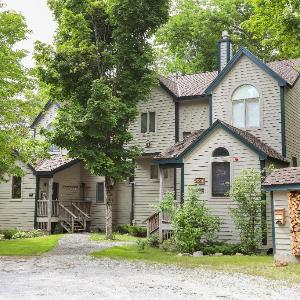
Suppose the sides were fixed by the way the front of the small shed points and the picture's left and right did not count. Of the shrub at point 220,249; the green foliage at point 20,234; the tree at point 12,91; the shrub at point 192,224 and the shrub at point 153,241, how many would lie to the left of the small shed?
0

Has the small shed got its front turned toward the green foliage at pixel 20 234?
no

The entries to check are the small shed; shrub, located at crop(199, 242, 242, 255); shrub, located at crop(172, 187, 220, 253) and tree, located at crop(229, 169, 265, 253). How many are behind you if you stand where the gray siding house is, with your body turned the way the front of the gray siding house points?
0

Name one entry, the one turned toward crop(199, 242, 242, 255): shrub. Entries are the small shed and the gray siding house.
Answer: the gray siding house

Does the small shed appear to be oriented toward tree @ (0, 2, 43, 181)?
no

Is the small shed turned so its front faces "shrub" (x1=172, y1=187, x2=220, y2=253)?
no

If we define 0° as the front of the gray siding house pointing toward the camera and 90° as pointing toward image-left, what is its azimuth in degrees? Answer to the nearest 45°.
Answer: approximately 0°

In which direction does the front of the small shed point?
toward the camera

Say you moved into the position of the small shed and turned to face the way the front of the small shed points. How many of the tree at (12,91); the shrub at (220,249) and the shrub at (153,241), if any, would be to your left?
0

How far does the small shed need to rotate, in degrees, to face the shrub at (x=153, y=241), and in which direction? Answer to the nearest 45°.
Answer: approximately 135° to its right

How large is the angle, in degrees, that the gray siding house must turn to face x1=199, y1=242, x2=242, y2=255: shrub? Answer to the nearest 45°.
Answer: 0° — it already faces it

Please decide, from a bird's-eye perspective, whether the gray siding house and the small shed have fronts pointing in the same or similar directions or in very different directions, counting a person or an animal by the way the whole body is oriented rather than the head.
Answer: same or similar directions

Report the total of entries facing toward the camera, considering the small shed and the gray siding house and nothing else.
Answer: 2

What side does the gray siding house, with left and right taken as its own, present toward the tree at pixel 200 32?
back

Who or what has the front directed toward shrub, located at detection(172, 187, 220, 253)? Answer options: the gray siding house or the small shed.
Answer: the gray siding house

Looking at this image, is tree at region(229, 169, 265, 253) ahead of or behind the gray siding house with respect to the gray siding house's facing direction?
ahead
